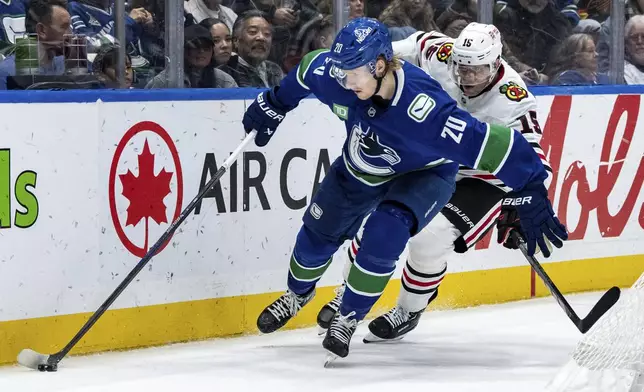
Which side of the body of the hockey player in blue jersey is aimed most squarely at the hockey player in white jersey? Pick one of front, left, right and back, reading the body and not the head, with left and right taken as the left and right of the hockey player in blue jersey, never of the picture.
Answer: back

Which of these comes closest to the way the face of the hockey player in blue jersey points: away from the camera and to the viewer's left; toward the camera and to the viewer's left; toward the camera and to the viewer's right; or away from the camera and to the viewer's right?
toward the camera and to the viewer's left

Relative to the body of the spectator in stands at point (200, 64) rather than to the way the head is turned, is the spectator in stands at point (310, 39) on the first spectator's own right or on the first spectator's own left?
on the first spectator's own left

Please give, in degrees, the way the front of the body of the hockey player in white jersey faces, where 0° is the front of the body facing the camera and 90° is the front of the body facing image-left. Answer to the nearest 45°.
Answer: approximately 45°

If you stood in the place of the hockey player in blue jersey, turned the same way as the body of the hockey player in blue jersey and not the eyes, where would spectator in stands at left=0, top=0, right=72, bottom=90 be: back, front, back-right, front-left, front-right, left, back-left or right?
front-right

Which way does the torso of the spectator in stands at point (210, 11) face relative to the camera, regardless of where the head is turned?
toward the camera

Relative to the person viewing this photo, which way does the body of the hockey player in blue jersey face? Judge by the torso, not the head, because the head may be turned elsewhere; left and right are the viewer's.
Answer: facing the viewer and to the left of the viewer

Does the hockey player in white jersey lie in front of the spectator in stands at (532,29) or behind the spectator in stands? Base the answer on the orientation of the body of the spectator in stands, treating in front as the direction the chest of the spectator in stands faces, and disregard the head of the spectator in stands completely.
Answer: in front

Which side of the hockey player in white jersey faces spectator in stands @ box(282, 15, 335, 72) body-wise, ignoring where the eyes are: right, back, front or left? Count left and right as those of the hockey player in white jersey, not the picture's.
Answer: right

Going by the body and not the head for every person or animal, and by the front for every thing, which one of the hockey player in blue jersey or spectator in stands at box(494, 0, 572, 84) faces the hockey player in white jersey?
the spectator in stands

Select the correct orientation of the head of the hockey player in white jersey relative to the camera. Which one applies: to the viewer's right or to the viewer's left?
to the viewer's left

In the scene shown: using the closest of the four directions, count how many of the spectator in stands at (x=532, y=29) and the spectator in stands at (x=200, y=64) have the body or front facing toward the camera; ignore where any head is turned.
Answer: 2
